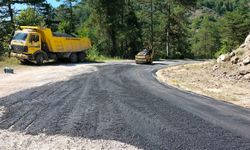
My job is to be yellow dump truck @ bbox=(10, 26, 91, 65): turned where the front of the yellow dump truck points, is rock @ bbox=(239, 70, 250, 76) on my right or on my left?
on my left

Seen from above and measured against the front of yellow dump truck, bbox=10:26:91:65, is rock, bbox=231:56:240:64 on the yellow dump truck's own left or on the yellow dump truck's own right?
on the yellow dump truck's own left

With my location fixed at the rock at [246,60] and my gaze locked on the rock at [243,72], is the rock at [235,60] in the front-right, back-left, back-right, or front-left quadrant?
back-right

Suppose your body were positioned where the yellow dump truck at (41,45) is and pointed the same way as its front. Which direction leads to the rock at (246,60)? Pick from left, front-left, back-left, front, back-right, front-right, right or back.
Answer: left

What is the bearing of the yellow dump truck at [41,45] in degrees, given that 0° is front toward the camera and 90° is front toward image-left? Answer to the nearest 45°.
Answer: approximately 45°
